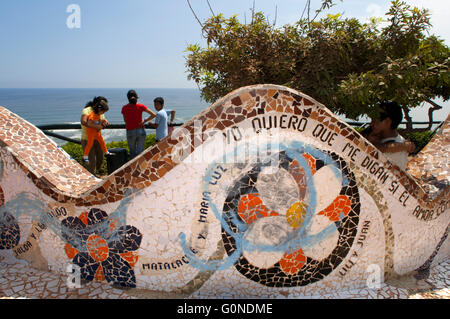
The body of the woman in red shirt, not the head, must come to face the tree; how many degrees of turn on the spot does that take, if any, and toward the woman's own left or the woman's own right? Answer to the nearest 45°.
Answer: approximately 135° to the woman's own right

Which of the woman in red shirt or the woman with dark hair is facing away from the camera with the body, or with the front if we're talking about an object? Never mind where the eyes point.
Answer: the woman in red shirt

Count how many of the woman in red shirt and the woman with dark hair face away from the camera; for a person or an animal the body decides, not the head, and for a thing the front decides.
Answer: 1

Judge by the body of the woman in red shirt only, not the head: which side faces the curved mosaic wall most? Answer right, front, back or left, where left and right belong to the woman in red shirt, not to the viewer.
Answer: back

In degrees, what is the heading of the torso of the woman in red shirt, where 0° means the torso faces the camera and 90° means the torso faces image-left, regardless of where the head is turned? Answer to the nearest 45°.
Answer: approximately 180°
